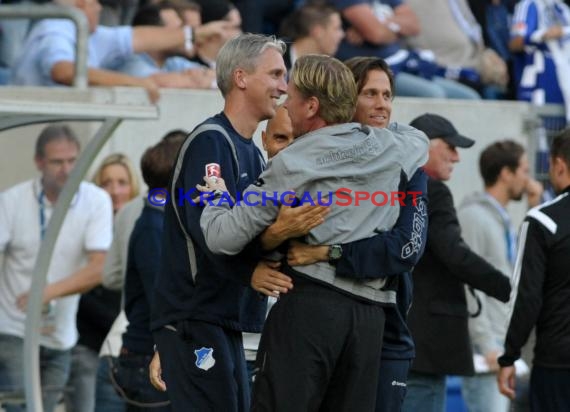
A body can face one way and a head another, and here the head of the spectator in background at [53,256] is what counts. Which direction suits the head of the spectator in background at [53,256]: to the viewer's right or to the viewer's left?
to the viewer's right

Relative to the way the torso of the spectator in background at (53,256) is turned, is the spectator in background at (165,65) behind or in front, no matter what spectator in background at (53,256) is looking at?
behind

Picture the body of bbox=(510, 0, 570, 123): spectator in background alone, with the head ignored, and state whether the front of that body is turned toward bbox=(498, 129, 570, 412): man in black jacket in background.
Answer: yes

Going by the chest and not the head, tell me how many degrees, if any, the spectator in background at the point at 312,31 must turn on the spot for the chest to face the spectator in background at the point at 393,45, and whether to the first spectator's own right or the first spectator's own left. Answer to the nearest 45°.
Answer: approximately 45° to the first spectator's own left

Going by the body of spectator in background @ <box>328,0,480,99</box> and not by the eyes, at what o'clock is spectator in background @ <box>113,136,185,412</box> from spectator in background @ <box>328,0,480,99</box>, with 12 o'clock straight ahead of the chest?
spectator in background @ <box>113,136,185,412</box> is roughly at 2 o'clock from spectator in background @ <box>328,0,480,99</box>.
